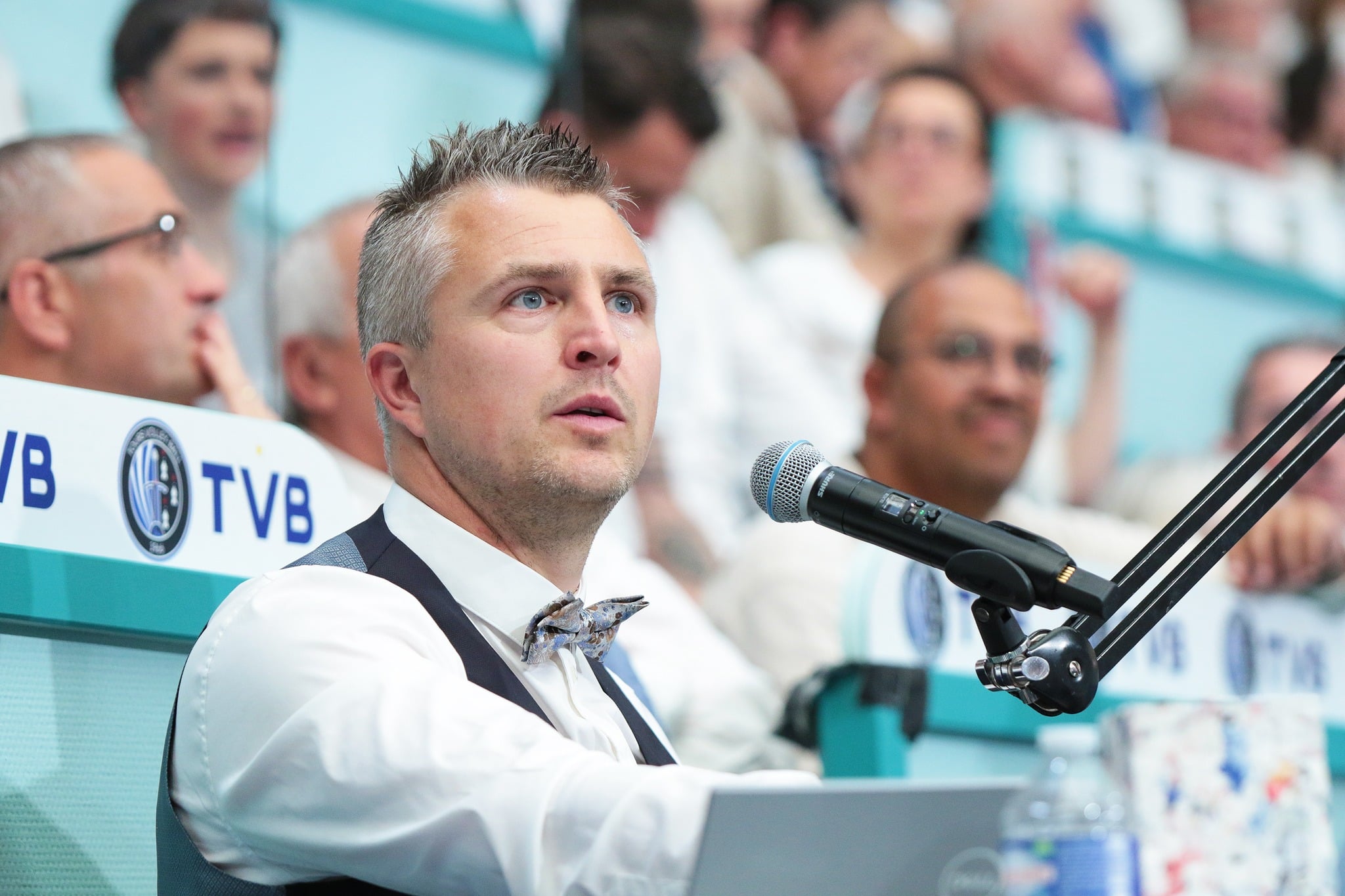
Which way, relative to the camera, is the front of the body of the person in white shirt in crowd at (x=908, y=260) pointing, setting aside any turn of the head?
toward the camera

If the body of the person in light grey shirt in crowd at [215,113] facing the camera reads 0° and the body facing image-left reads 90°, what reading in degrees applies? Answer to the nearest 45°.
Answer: approximately 315°

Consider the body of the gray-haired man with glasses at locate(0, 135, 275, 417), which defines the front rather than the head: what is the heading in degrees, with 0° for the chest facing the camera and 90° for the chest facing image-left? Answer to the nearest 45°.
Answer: approximately 270°

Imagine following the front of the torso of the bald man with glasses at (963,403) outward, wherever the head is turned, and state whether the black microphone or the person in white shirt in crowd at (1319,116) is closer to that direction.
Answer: the black microphone

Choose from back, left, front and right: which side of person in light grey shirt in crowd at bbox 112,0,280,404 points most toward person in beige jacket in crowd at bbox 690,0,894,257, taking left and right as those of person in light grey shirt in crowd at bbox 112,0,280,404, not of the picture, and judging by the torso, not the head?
left

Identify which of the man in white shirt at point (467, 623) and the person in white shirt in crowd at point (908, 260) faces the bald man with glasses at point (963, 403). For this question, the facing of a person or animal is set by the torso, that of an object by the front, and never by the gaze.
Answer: the person in white shirt in crowd

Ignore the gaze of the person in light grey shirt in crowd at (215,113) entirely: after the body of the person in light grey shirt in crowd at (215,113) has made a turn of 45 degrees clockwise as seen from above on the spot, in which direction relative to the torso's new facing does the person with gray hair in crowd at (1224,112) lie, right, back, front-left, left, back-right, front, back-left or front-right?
back-left

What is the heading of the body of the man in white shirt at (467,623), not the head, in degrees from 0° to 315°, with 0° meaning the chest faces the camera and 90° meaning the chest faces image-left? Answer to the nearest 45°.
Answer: approximately 315°

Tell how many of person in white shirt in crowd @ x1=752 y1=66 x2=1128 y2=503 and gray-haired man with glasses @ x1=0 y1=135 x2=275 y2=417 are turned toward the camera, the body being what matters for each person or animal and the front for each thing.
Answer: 1
